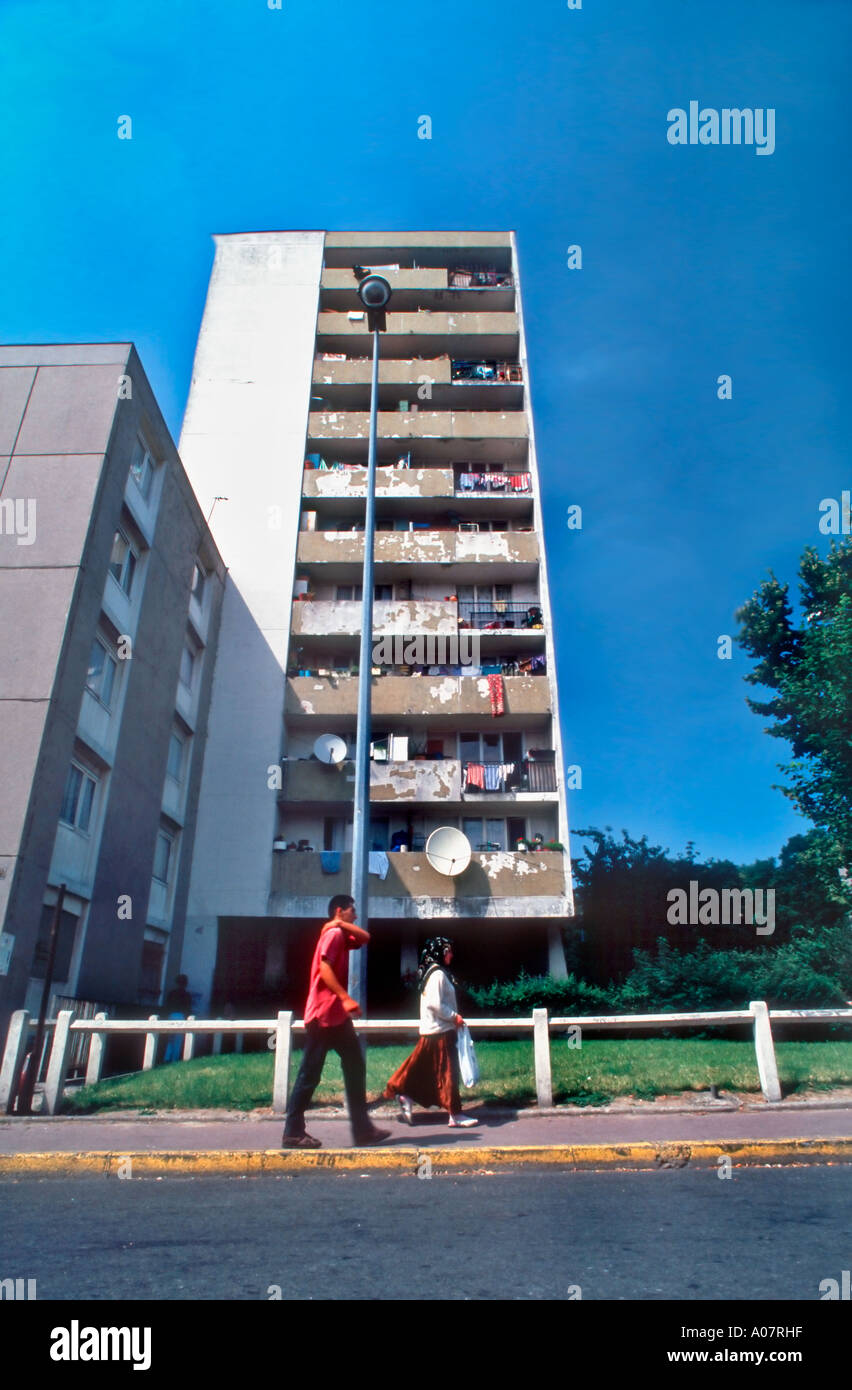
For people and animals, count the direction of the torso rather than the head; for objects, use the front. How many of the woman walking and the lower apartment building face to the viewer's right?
2

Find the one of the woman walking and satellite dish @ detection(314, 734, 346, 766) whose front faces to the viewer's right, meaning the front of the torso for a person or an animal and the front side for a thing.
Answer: the woman walking

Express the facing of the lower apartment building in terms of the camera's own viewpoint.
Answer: facing to the right of the viewer

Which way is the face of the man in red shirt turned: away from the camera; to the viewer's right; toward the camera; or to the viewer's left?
to the viewer's right

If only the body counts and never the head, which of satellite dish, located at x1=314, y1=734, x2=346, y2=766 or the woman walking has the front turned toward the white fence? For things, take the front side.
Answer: the satellite dish

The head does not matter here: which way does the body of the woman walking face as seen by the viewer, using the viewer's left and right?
facing to the right of the viewer

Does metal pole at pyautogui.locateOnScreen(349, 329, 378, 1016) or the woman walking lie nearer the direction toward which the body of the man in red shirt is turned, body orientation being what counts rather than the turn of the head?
the woman walking

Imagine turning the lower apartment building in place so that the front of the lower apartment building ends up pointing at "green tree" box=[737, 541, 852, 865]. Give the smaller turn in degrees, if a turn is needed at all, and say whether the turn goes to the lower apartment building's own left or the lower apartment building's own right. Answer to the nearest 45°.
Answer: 0° — it already faces it

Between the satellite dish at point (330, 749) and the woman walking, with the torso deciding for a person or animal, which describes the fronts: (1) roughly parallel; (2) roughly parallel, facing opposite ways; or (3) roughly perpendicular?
roughly perpendicular
